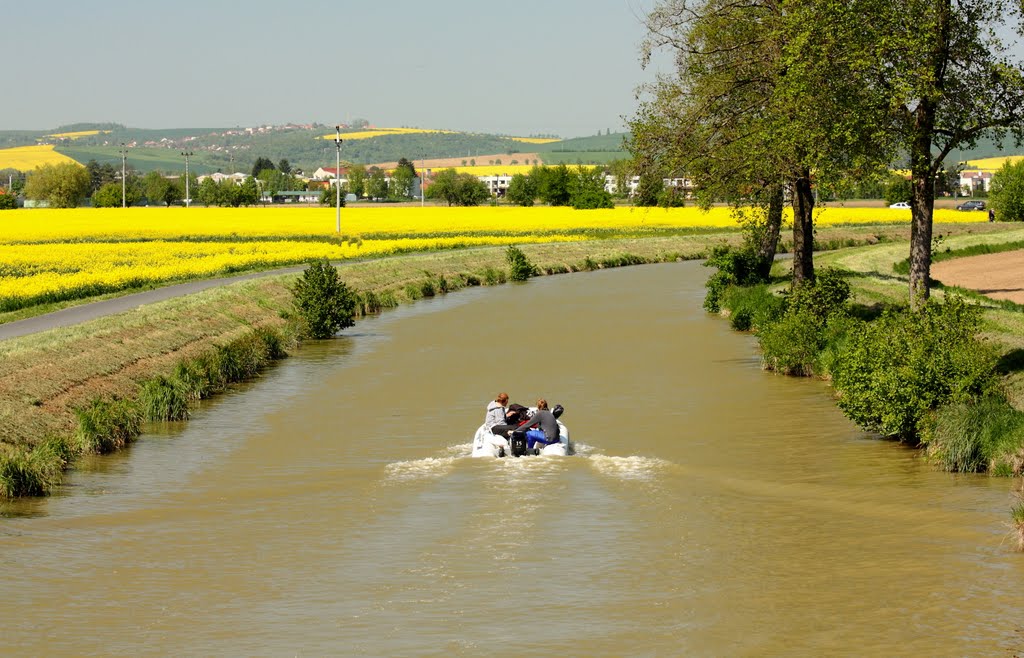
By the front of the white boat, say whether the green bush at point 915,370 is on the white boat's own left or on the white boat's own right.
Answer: on the white boat's own right

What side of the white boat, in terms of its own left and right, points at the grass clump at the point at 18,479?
left

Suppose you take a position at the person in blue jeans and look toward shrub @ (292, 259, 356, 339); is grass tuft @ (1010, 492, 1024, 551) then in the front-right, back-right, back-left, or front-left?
back-right

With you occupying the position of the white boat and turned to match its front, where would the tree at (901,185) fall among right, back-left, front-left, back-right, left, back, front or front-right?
front-right

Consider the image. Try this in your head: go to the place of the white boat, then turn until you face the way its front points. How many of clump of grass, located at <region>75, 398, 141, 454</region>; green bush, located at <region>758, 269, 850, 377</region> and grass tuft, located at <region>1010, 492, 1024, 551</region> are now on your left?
1

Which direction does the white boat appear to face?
away from the camera

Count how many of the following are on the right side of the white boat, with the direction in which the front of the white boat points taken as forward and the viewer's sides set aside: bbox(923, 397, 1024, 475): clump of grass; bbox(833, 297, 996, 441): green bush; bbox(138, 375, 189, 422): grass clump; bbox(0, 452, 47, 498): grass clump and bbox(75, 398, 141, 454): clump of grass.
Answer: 2

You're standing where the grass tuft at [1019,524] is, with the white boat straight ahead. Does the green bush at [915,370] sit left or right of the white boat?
right

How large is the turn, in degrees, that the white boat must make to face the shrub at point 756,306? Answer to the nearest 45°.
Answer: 0° — it already faces it

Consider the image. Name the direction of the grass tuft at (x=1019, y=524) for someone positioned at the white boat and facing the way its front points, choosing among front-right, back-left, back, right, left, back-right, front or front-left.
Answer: back-right

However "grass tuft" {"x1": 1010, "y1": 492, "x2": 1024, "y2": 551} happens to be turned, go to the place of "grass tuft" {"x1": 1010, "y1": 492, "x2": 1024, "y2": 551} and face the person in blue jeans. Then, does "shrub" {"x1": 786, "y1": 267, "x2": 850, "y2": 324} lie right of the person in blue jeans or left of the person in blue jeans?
right
